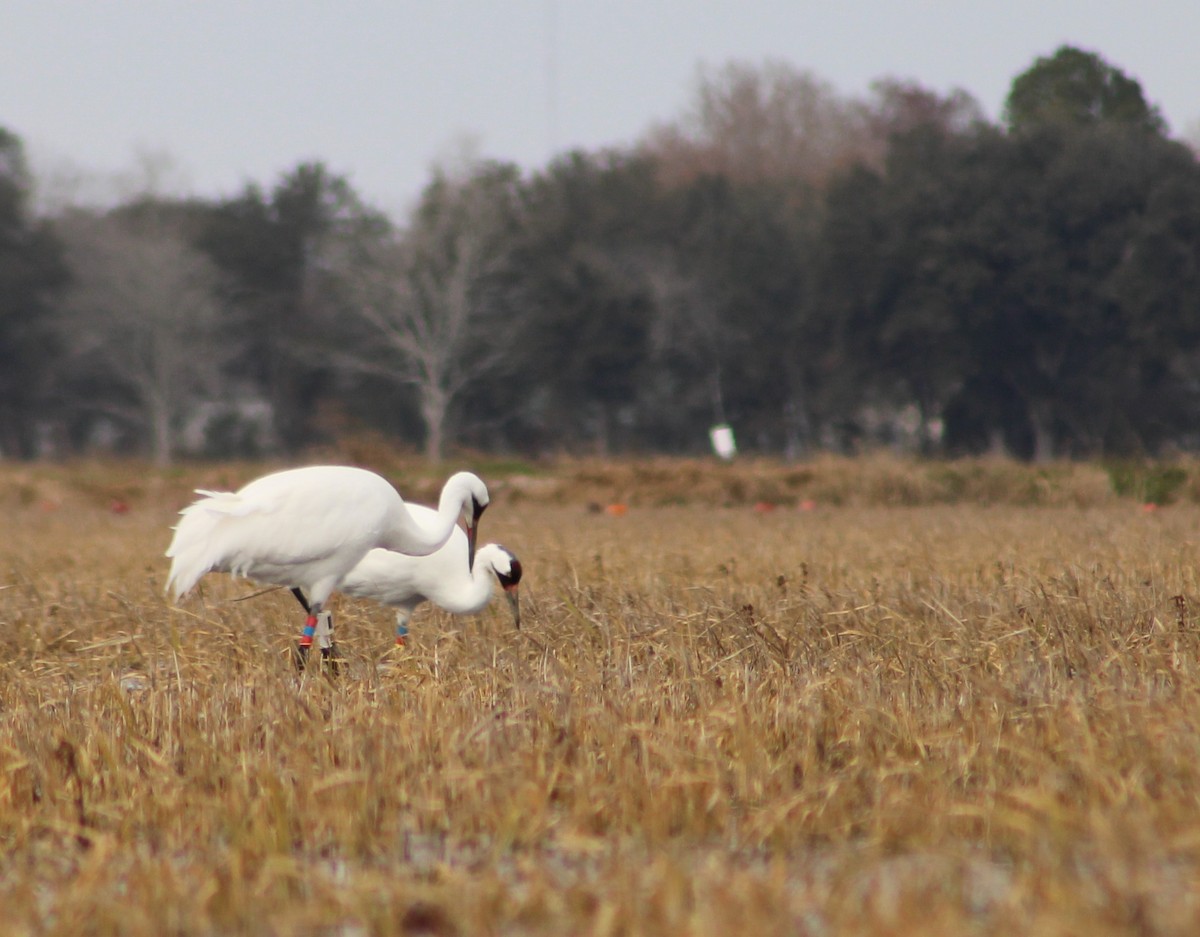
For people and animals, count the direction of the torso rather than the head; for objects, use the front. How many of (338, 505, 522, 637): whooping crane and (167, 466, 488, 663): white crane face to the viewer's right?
2

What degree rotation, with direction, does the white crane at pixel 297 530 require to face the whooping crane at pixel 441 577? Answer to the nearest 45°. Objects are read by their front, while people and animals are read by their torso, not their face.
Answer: approximately 45° to its left

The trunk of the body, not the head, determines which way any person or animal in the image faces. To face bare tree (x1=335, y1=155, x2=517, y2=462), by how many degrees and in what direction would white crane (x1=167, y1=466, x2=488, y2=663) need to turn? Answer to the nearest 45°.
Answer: approximately 90° to its left

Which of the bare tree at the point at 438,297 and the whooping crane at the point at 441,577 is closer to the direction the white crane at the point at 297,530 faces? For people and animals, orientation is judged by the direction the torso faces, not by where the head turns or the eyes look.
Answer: the whooping crane

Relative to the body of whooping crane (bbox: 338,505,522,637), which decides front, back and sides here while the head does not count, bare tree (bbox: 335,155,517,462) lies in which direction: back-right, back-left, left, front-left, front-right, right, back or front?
left

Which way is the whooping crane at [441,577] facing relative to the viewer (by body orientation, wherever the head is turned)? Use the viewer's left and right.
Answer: facing to the right of the viewer

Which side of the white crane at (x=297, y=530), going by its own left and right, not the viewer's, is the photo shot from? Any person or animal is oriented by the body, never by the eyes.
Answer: right

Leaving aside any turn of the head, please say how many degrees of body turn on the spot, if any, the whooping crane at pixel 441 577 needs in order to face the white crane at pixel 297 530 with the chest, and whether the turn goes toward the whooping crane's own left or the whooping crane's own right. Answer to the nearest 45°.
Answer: approximately 135° to the whooping crane's own right
